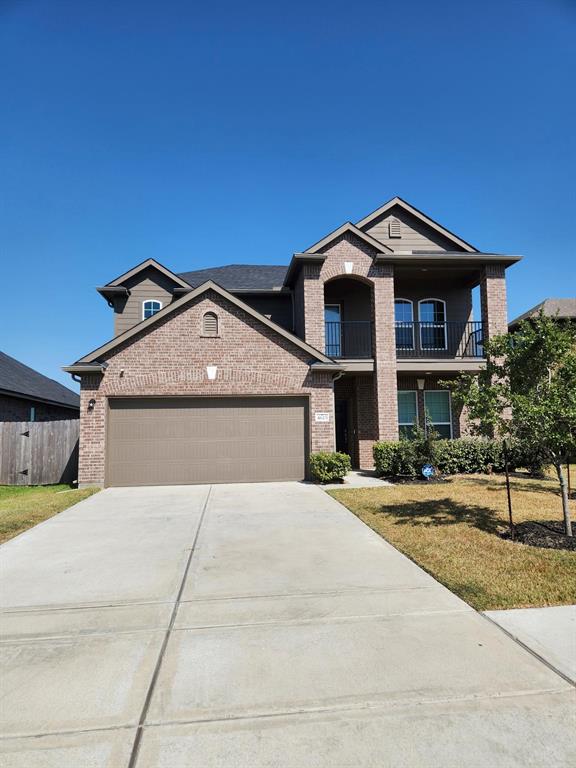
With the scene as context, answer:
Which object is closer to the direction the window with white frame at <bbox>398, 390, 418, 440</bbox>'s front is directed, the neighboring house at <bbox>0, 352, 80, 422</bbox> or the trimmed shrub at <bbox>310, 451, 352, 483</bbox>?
the trimmed shrub

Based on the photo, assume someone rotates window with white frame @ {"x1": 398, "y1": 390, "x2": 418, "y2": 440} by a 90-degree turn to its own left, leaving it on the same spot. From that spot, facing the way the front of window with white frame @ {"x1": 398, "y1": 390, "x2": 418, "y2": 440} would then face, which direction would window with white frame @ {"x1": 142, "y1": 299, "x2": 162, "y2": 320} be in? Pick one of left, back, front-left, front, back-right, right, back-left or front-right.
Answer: back

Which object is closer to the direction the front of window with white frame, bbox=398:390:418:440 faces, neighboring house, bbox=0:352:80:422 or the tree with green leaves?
the tree with green leaves

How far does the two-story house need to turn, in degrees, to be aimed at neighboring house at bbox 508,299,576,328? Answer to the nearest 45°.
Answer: approximately 135° to its left

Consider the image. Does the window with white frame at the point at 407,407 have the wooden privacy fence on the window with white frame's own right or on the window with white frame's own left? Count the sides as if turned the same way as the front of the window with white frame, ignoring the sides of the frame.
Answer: on the window with white frame's own right

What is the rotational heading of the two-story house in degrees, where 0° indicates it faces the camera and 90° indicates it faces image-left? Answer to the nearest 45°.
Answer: approximately 0°

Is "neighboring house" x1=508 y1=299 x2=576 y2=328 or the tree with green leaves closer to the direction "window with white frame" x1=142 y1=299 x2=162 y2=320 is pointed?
the tree with green leaves

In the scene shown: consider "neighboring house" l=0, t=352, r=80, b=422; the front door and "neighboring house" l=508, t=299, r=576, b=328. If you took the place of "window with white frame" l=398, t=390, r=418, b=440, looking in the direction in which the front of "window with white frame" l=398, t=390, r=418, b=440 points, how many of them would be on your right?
2

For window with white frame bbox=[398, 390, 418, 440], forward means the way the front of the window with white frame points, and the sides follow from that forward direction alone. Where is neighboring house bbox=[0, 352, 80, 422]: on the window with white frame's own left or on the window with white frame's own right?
on the window with white frame's own right

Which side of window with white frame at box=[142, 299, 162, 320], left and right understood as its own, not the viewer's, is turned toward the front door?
left

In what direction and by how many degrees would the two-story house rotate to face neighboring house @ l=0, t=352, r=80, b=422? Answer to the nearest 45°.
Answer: approximately 135° to its right
